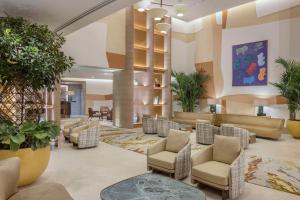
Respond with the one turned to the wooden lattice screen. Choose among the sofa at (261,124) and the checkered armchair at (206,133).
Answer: the sofa

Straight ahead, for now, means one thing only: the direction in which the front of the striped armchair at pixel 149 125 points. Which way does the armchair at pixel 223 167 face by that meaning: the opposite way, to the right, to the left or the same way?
the opposite way

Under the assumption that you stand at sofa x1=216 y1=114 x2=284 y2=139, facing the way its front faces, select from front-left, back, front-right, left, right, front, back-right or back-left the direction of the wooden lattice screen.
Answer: front

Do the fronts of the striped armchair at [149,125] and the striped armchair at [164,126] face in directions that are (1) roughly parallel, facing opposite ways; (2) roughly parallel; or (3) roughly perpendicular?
roughly parallel

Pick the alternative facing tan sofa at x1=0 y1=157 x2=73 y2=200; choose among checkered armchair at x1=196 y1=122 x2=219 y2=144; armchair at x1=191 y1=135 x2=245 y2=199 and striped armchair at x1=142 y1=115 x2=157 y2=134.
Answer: the armchair

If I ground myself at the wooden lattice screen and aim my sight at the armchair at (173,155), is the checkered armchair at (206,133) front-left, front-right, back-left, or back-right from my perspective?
front-left

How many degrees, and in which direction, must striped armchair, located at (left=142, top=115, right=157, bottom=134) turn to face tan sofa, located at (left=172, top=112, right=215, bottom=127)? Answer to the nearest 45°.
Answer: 0° — it already faces it

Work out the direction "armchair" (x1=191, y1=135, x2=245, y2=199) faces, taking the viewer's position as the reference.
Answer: facing the viewer and to the left of the viewer

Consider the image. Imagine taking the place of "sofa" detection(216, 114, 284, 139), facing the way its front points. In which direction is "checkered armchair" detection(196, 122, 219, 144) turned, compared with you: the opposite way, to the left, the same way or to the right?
the opposite way

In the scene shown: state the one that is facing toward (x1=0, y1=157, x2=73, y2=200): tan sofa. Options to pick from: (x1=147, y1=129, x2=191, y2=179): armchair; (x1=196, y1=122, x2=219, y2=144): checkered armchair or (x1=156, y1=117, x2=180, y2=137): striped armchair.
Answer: the armchair

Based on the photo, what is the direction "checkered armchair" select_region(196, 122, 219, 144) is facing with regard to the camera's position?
facing away from the viewer and to the right of the viewer

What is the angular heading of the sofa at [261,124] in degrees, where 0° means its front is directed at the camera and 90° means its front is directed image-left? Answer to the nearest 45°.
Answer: approximately 45°

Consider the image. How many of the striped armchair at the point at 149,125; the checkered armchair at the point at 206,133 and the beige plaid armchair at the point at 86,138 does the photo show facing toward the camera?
0
